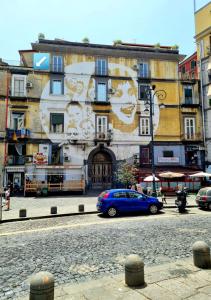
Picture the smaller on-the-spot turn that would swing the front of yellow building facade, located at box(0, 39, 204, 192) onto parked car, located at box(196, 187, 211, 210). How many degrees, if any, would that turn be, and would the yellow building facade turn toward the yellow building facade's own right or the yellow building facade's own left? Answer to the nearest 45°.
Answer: approximately 45° to the yellow building facade's own left

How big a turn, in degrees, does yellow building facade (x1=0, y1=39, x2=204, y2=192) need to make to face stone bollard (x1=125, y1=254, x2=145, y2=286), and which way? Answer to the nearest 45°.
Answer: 0° — it already faces it

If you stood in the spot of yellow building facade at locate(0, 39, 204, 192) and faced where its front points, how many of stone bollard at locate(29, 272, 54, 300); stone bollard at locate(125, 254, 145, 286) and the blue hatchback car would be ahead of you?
3

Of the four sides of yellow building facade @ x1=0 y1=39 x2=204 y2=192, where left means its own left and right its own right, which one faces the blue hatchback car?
front

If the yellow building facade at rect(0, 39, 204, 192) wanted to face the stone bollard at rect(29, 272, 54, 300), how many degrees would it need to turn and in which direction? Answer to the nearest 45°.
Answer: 0° — it already faces it

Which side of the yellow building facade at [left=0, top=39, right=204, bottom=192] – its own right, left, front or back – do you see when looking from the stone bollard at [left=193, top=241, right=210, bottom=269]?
front

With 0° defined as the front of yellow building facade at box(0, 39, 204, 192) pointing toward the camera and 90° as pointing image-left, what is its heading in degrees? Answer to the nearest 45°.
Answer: approximately 0°

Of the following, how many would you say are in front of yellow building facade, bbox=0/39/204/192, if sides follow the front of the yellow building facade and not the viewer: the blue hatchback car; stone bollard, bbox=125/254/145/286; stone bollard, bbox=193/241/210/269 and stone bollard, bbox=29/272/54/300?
4

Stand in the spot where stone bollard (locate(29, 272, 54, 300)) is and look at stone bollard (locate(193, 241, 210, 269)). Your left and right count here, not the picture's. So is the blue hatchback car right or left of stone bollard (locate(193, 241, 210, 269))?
left

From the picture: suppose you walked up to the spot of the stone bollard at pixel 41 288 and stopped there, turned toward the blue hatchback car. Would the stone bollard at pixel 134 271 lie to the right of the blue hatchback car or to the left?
right
